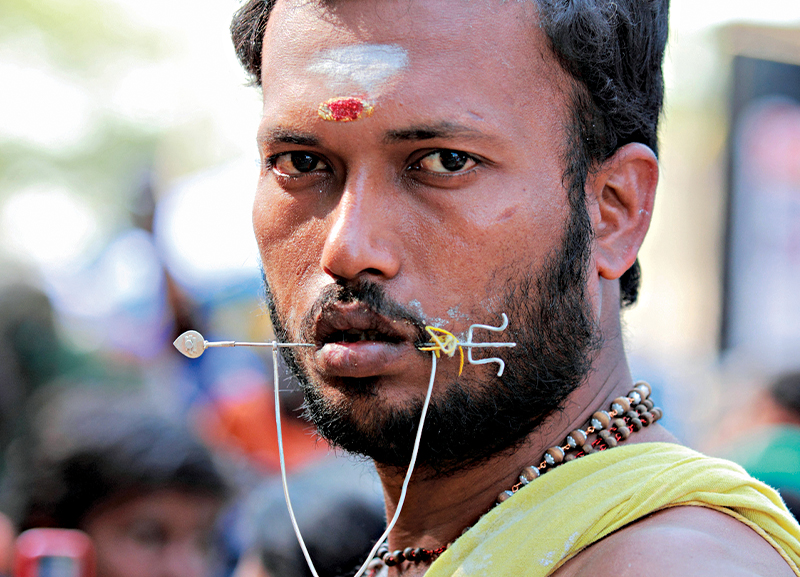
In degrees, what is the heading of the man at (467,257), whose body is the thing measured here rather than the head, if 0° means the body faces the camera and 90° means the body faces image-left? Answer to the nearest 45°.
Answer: approximately 45°

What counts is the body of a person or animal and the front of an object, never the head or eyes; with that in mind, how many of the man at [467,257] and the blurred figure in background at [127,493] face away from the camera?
0

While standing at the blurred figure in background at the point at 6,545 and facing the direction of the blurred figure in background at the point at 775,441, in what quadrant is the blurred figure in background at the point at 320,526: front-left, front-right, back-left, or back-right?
front-right

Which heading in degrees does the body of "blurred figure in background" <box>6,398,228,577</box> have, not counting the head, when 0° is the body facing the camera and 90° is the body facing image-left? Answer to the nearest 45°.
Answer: approximately 315°

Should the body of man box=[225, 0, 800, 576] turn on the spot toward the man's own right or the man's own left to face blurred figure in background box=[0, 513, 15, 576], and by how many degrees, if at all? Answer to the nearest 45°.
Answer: approximately 90° to the man's own right

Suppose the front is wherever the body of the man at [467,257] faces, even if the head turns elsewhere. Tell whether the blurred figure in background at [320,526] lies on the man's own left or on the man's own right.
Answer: on the man's own right

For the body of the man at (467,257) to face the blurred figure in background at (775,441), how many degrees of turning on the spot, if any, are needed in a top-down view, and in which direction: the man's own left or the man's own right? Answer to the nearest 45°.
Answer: approximately 180°
